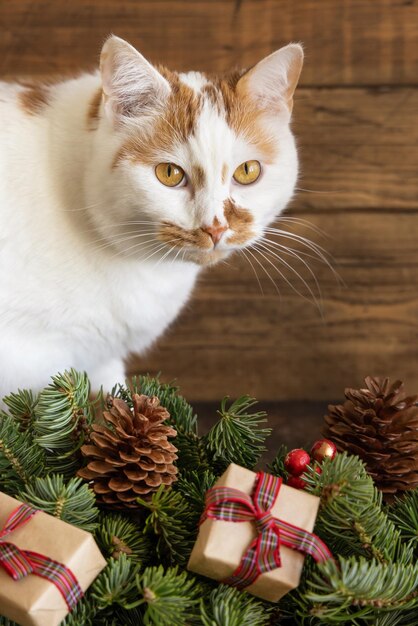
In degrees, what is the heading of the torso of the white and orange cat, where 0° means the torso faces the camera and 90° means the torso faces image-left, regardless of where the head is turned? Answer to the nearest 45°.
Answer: approximately 315°
